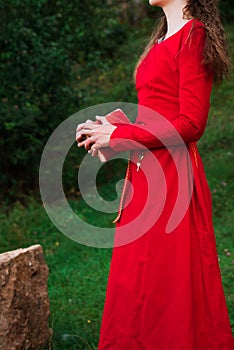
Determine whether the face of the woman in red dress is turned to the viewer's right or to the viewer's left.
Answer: to the viewer's left

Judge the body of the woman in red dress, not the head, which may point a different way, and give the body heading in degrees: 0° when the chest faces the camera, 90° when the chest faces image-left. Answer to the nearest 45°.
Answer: approximately 90°
